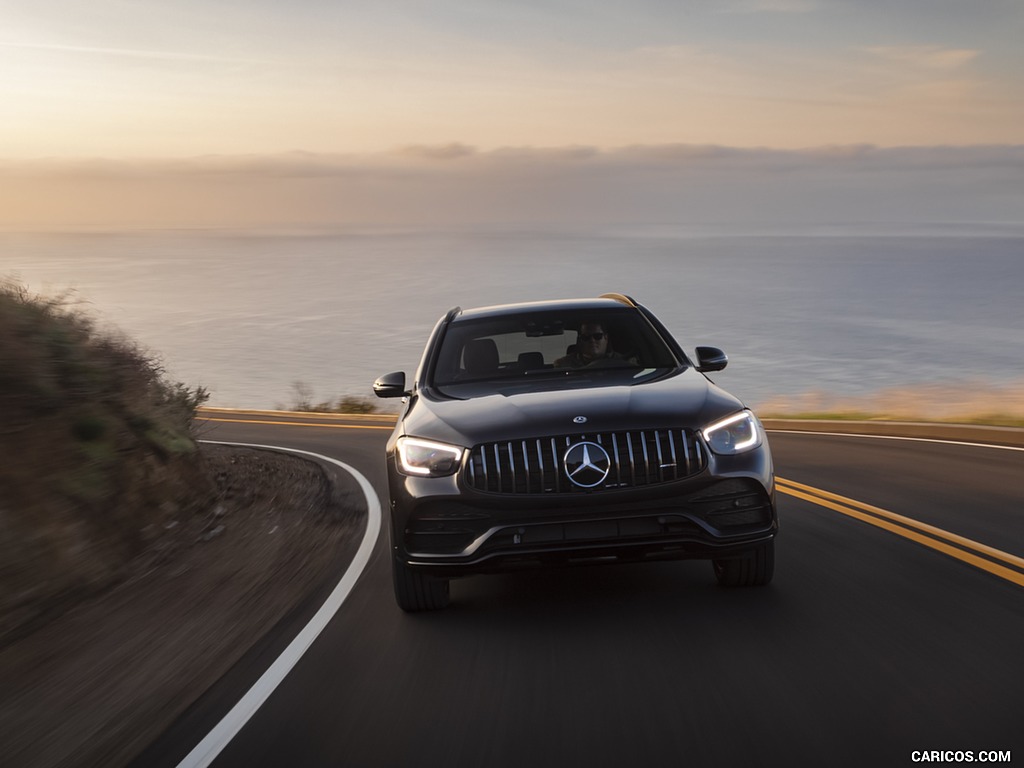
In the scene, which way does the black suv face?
toward the camera

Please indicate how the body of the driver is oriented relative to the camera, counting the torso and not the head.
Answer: toward the camera
